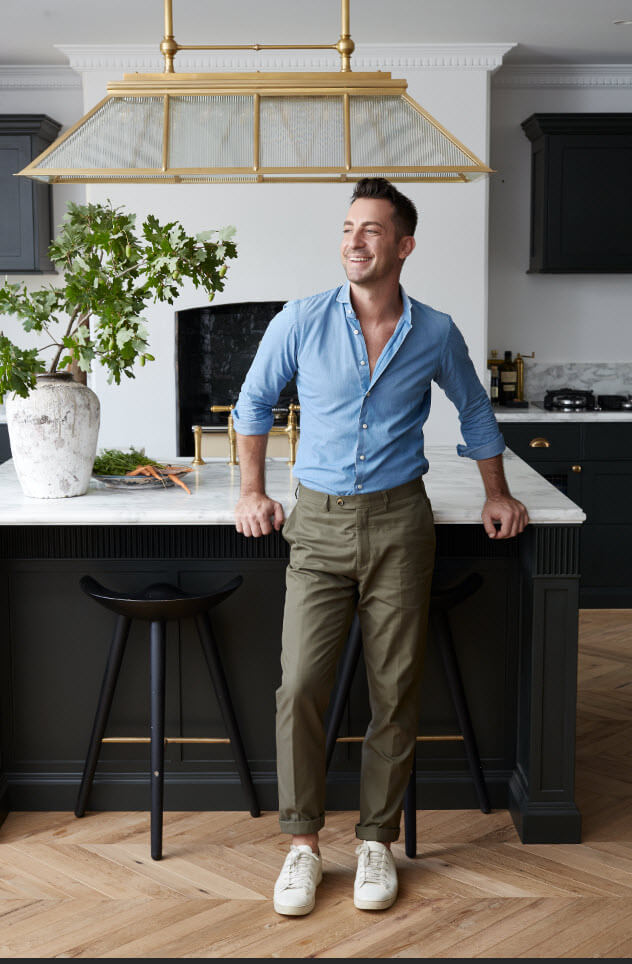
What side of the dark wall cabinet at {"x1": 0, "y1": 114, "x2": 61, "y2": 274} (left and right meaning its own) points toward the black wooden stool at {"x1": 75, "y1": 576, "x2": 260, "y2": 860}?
front

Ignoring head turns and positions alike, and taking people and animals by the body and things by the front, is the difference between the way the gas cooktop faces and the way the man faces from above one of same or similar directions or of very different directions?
same or similar directions

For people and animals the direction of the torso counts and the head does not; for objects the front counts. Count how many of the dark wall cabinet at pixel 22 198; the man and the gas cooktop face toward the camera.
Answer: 3

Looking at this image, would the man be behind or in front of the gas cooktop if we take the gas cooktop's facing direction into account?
in front

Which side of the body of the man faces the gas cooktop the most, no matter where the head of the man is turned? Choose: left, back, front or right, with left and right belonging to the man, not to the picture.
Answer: back

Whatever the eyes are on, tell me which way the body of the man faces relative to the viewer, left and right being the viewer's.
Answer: facing the viewer

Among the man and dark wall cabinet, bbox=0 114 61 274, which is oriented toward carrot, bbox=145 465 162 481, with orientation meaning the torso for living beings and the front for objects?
the dark wall cabinet

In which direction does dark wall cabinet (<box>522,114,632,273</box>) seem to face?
toward the camera

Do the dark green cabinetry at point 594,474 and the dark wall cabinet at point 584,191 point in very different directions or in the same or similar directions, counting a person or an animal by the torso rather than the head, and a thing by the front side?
same or similar directions

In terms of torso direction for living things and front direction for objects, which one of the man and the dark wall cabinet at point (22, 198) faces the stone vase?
the dark wall cabinet
